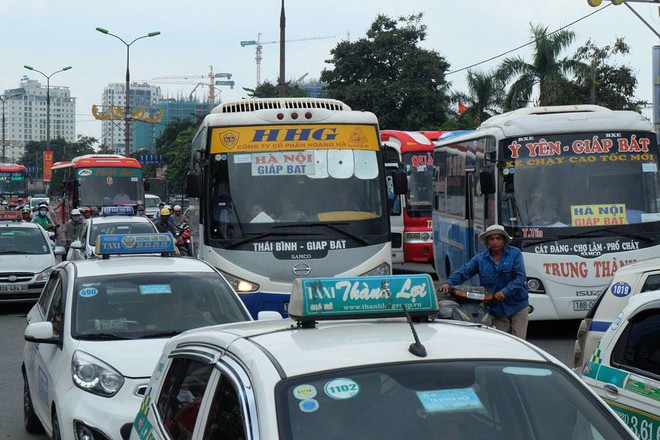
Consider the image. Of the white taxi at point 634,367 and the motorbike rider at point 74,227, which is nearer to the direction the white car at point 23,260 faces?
the white taxi

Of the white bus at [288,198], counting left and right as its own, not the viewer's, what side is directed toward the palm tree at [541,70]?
back

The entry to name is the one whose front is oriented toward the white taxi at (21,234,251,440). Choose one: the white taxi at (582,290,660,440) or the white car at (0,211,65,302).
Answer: the white car

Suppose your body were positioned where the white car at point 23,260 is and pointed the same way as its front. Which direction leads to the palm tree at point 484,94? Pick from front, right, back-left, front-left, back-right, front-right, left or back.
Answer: back-left

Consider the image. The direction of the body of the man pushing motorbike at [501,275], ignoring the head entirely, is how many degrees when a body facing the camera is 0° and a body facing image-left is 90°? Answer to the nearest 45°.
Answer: approximately 45°

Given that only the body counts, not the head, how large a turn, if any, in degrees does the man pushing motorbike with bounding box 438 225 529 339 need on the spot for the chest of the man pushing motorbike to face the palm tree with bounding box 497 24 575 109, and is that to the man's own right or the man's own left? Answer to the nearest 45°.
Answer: approximately 135° to the man's own right

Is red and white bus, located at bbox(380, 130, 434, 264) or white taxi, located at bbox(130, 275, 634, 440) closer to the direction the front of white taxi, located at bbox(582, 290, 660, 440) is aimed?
the white taxi

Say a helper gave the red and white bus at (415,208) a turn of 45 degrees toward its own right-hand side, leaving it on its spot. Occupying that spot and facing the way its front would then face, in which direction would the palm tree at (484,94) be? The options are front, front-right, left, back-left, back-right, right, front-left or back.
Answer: back
